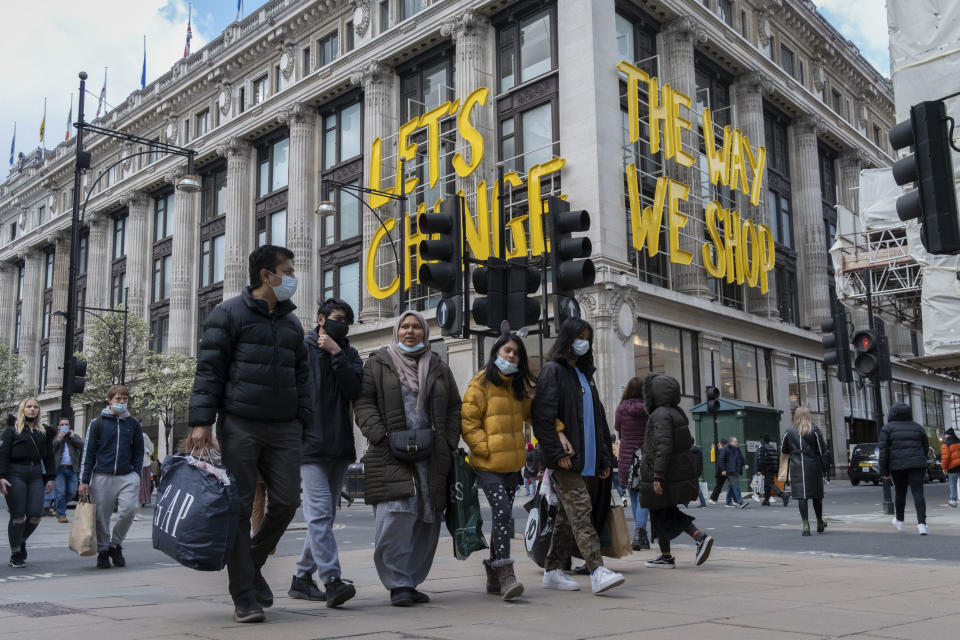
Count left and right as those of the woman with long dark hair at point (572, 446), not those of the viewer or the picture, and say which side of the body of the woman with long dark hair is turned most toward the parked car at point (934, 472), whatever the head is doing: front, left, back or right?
left

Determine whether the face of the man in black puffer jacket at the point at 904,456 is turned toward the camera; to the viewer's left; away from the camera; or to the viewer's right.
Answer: away from the camera

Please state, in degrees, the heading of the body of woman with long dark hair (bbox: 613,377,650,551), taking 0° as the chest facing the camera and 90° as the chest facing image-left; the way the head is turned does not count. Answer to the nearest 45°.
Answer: approximately 180°

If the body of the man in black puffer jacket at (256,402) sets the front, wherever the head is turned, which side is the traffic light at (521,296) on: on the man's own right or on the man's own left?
on the man's own left

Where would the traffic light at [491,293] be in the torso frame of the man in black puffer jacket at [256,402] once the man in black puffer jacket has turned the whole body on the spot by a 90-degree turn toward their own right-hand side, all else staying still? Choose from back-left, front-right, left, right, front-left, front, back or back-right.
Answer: back

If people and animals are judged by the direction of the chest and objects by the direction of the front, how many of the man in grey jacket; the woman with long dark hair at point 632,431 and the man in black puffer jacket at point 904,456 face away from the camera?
2

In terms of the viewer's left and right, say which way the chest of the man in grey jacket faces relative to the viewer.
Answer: facing the viewer

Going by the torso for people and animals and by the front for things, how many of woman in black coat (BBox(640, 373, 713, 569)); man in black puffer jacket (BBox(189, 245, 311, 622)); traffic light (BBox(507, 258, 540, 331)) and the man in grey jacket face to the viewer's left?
1
